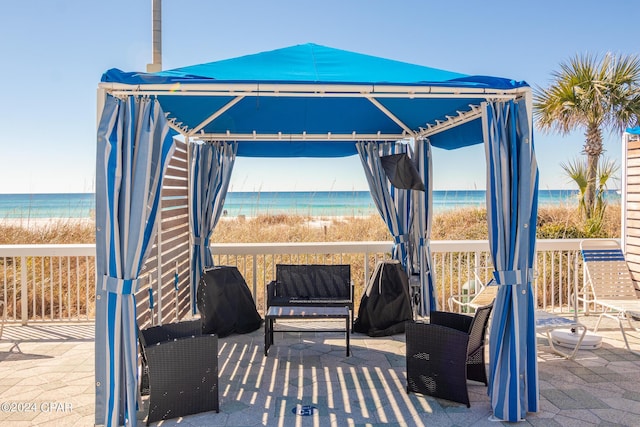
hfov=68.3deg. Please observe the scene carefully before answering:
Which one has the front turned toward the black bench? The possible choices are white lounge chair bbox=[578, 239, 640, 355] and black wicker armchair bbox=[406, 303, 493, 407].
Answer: the black wicker armchair

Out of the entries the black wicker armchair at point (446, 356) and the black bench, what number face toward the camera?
1

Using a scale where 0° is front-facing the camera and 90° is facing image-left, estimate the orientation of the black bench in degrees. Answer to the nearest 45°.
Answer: approximately 0°

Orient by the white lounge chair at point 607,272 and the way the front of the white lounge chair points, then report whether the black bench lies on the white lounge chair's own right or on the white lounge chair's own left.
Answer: on the white lounge chair's own right

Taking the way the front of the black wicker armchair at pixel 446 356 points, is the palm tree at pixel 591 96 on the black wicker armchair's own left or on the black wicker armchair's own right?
on the black wicker armchair's own right

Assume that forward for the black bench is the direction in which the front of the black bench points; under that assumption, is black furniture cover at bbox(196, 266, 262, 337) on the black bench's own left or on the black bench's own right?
on the black bench's own right

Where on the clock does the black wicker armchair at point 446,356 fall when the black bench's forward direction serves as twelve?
The black wicker armchair is roughly at 11 o'clock from the black bench.

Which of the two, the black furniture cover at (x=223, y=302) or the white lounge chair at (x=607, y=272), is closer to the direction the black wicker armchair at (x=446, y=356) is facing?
the black furniture cover

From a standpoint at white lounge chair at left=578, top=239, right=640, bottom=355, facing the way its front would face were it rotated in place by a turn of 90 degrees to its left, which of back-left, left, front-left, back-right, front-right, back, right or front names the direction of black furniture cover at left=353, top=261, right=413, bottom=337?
back

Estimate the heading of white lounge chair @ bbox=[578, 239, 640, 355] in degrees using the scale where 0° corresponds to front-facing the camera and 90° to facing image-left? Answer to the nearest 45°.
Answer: approximately 315°
